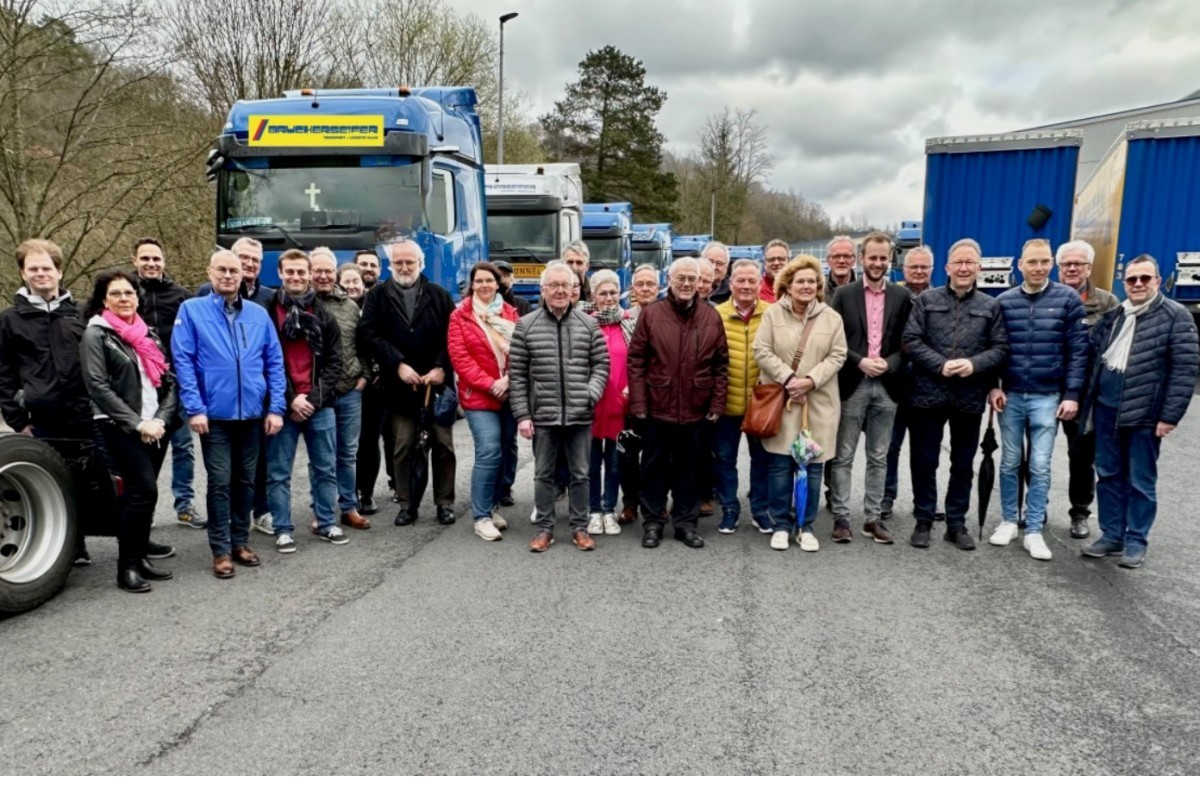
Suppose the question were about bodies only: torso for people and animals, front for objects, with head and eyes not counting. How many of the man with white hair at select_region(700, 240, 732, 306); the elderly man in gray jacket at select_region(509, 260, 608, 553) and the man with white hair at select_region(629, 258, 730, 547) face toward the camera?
3

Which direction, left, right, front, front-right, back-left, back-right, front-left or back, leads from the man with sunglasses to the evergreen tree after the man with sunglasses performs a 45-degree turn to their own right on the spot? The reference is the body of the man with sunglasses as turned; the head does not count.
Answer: front-right

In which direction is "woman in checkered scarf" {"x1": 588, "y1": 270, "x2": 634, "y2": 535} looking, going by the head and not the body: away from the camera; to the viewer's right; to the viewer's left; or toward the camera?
toward the camera

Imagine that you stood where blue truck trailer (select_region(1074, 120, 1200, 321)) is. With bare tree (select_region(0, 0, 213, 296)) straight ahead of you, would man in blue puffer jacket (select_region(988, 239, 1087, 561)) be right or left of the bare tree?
left

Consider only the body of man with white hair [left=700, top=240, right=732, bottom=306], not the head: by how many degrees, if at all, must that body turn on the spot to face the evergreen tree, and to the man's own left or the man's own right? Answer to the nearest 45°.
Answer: approximately 180°

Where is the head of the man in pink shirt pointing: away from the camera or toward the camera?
toward the camera

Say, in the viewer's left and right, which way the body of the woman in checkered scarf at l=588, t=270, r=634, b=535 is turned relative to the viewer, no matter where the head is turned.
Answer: facing the viewer

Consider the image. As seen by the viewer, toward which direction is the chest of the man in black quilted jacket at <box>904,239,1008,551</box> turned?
toward the camera

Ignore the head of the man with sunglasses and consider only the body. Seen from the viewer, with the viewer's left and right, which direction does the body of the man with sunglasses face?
facing the viewer and to the left of the viewer

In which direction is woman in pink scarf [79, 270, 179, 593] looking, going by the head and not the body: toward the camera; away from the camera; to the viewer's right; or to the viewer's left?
toward the camera

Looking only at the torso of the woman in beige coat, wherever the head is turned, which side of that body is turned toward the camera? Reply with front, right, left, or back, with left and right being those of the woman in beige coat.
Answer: front

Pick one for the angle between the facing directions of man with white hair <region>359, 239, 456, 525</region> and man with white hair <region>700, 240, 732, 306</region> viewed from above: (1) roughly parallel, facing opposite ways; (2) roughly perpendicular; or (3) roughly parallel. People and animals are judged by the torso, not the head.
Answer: roughly parallel

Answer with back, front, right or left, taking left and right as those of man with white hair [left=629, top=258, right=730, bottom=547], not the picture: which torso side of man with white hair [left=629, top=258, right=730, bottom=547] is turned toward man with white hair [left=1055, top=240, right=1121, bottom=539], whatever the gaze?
left

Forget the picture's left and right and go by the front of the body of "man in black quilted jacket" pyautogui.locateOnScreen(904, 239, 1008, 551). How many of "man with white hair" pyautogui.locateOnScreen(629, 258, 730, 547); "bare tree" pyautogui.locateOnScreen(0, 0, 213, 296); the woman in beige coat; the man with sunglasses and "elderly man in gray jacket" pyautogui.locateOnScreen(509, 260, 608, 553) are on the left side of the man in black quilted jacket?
1
